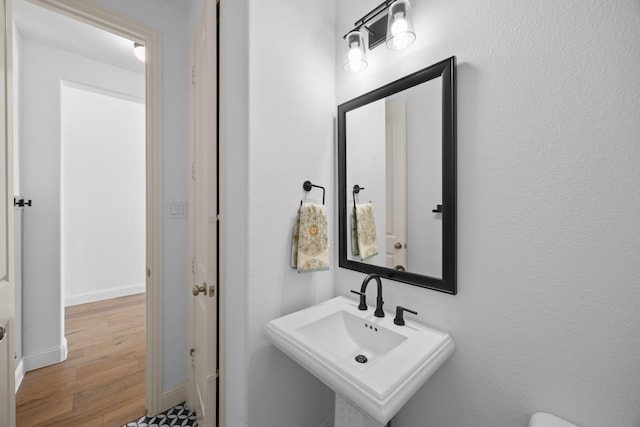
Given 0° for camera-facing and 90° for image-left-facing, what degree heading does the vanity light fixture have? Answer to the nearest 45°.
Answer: approximately 45°

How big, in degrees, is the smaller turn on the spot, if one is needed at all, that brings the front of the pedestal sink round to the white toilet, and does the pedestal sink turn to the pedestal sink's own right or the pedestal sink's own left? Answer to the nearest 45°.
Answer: approximately 135° to the pedestal sink's own left

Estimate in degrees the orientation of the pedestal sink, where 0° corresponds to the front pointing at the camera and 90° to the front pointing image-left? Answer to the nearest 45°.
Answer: approximately 45°

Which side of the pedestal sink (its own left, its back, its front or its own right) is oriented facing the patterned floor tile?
right
